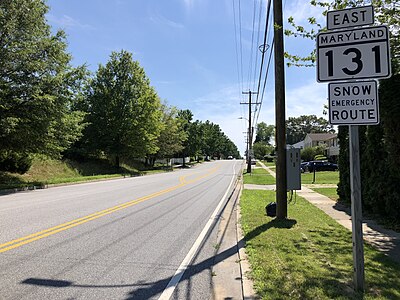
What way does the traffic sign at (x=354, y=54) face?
toward the camera

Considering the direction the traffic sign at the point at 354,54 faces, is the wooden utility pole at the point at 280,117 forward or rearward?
rearward

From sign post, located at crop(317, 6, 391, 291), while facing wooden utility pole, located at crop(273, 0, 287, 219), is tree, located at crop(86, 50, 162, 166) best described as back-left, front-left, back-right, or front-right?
front-left

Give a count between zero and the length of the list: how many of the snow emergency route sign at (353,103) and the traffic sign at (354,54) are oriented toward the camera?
2

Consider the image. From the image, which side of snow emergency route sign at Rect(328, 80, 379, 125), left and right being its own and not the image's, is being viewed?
front

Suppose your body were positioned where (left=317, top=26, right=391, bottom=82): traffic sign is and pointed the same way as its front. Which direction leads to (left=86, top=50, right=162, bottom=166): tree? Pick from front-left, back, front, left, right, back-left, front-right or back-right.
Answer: back-right

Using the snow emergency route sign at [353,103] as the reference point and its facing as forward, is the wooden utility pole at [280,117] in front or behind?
behind

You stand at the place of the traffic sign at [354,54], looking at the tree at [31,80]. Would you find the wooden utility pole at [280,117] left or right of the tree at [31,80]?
right

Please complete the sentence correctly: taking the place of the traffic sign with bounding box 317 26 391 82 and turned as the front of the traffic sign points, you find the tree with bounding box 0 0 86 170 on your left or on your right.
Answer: on your right

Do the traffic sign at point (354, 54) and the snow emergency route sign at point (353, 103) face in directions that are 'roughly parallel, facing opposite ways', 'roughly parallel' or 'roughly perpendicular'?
roughly parallel

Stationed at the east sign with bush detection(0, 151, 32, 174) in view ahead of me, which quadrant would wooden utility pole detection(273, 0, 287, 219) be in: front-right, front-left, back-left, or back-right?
front-right
